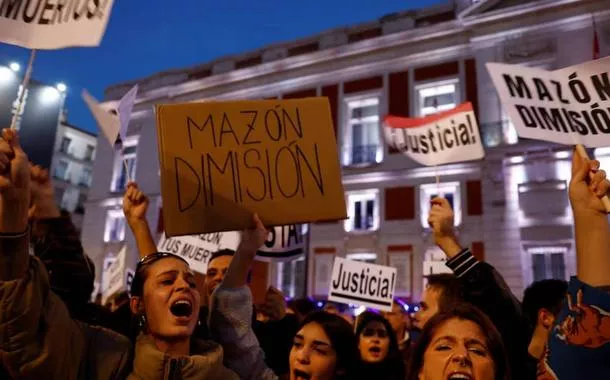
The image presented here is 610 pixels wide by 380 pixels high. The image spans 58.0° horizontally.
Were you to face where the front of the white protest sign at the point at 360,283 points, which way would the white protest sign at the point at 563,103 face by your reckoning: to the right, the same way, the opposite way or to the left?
the same way

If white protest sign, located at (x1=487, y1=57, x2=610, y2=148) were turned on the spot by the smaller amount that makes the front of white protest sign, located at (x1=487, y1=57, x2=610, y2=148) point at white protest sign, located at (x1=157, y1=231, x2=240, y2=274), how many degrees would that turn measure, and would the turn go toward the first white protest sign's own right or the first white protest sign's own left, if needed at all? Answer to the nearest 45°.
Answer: approximately 90° to the first white protest sign's own right

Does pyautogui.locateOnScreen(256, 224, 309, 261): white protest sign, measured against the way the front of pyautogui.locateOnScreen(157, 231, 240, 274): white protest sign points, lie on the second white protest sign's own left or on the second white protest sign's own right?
on the second white protest sign's own left

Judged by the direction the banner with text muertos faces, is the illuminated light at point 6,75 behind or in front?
behind

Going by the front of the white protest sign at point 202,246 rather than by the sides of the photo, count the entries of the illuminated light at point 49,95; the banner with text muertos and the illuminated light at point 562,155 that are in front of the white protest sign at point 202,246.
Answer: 1

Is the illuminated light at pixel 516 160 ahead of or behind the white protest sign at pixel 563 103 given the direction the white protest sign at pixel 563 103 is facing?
behind

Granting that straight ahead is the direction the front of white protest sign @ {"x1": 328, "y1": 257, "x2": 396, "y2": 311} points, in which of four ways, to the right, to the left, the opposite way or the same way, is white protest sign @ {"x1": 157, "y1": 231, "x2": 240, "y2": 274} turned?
the same way

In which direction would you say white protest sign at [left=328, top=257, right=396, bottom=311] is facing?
toward the camera

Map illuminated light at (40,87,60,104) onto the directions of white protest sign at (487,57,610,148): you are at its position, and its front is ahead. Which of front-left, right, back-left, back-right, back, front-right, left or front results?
back-right

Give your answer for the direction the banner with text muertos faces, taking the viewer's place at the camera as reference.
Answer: facing the viewer

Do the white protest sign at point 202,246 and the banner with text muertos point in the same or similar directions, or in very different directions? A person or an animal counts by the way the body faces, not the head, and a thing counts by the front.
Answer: same or similar directions

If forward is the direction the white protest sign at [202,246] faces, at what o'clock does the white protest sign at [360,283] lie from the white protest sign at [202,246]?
the white protest sign at [360,283] is roughly at 8 o'clock from the white protest sign at [202,246].

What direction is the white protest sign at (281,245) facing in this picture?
toward the camera

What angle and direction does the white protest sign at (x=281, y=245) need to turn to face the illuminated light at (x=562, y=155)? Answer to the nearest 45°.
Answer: approximately 135° to its left

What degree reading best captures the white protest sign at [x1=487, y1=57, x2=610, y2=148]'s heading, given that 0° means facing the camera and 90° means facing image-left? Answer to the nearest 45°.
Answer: approximately 0°
